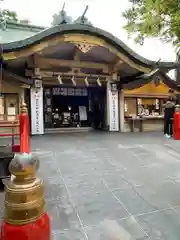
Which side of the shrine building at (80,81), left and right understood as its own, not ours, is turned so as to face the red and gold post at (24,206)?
front

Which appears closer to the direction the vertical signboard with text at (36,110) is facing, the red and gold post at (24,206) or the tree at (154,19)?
the red and gold post

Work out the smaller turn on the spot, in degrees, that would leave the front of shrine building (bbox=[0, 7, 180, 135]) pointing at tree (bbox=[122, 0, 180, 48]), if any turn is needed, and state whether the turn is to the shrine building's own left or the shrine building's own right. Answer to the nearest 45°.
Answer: approximately 90° to the shrine building's own left

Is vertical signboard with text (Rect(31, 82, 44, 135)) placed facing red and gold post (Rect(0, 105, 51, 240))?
yes

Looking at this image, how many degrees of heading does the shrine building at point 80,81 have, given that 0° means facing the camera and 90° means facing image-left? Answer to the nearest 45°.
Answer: approximately 0°

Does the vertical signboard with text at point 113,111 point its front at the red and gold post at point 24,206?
yes

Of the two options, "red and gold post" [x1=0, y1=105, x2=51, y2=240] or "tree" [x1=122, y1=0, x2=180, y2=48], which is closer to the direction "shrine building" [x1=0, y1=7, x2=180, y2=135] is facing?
the red and gold post

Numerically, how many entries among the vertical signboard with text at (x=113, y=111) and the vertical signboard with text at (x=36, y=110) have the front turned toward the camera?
2

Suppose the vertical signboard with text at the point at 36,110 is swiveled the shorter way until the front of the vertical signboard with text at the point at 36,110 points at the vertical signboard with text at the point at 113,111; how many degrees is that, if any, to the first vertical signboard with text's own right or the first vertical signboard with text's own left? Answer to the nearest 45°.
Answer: approximately 90° to the first vertical signboard with text's own left
